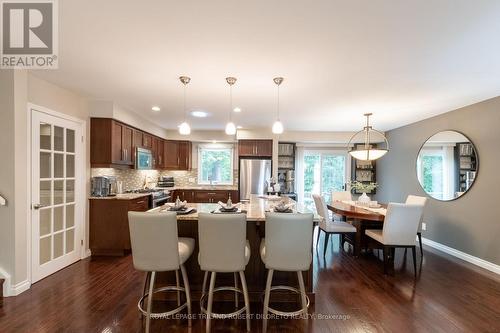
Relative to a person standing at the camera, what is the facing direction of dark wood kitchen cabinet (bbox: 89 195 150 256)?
facing to the right of the viewer

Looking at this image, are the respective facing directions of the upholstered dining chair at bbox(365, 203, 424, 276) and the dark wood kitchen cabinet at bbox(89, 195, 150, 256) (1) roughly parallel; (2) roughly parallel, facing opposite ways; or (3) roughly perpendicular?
roughly perpendicular

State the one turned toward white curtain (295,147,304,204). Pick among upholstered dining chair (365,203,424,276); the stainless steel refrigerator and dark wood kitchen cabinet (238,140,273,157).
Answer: the upholstered dining chair

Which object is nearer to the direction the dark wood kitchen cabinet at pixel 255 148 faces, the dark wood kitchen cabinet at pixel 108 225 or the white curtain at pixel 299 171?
the dark wood kitchen cabinet

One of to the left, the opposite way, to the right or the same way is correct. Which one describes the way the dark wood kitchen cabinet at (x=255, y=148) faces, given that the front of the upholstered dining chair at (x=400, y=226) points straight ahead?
the opposite way

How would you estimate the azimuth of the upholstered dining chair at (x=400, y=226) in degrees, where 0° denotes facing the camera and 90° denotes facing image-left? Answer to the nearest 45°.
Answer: approximately 135°

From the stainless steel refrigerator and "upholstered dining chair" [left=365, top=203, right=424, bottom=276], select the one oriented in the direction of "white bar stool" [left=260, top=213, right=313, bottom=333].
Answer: the stainless steel refrigerator

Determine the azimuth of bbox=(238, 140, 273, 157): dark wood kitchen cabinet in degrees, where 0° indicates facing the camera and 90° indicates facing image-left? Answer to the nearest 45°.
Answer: approximately 0°

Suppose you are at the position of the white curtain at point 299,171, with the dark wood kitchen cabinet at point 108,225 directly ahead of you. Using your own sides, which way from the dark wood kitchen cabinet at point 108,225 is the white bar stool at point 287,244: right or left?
left

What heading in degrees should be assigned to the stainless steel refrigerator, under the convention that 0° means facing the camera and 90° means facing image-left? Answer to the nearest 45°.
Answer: approximately 0°

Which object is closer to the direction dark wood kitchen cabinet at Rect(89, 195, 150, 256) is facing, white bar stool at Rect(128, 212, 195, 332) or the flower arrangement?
the flower arrangement

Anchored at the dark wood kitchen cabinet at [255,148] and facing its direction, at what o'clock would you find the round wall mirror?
The round wall mirror is roughly at 10 o'clock from the dark wood kitchen cabinet.
